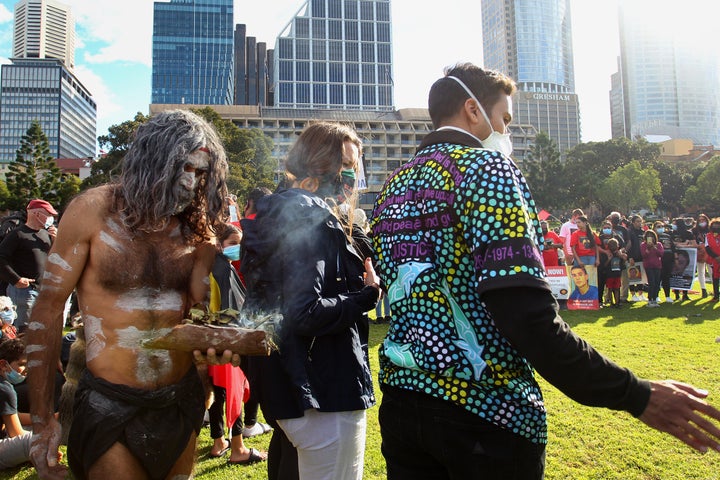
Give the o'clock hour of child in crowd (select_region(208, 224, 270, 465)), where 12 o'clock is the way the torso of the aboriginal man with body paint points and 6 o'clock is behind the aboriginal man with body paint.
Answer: The child in crowd is roughly at 8 o'clock from the aboriginal man with body paint.

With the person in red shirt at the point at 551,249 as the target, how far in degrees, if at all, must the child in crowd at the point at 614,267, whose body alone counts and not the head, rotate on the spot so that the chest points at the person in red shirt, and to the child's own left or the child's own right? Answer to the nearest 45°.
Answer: approximately 90° to the child's own right

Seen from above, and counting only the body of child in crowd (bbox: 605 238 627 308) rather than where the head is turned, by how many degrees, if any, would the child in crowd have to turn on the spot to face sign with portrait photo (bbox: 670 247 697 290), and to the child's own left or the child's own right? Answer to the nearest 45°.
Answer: approximately 135° to the child's own left
